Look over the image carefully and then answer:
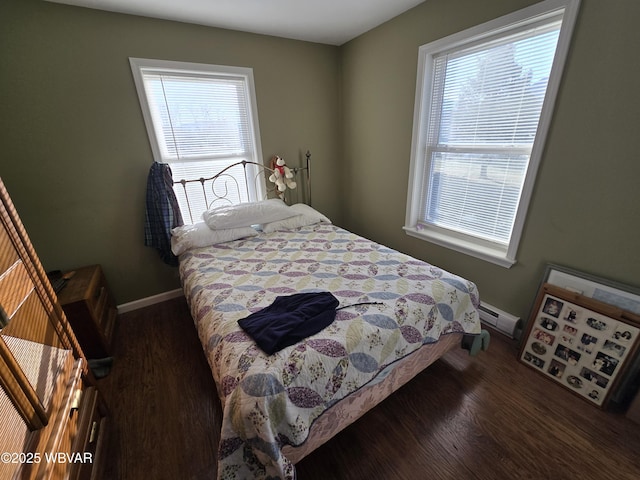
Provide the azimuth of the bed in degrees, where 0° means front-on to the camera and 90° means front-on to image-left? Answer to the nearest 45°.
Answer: approximately 315°

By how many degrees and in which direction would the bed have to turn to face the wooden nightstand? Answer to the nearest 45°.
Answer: approximately 135° to its right

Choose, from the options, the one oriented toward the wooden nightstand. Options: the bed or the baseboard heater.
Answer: the baseboard heater

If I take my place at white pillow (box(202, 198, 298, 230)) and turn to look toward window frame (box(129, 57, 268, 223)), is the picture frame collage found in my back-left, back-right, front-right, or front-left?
back-right

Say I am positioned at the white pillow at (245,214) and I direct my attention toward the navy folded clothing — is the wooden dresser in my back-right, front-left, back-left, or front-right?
front-right

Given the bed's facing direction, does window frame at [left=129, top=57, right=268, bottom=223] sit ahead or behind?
behind

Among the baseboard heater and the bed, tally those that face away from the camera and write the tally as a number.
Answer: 0

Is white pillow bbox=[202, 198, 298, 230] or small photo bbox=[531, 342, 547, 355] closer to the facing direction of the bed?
the small photo

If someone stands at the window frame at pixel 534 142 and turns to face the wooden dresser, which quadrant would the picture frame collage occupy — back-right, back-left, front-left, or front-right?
front-left

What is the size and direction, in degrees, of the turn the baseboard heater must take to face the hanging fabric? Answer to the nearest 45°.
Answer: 0° — it already faces it

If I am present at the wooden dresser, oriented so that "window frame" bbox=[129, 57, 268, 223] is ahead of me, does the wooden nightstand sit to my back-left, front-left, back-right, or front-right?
front-left

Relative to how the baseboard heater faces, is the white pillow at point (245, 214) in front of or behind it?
in front

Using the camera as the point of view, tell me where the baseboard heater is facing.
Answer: facing the viewer and to the left of the viewer
